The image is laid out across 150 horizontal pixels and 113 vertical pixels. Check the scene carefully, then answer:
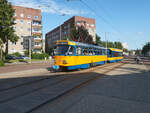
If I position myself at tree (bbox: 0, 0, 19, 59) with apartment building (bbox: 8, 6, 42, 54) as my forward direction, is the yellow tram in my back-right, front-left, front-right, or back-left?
back-right

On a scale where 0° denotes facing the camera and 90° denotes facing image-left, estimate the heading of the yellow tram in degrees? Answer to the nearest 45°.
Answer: approximately 45°

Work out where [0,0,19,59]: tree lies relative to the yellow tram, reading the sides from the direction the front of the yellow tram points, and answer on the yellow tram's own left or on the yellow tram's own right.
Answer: on the yellow tram's own right

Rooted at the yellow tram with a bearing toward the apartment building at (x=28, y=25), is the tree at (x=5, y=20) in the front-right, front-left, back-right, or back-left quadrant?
front-left

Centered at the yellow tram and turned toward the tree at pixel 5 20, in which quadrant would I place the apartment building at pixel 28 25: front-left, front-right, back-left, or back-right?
front-right

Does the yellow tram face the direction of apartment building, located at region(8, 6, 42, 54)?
no
